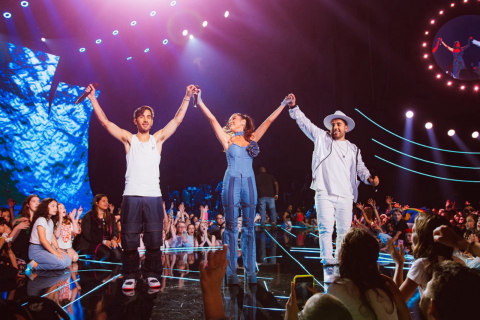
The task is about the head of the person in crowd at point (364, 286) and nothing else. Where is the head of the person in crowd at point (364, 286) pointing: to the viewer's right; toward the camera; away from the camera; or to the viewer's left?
away from the camera

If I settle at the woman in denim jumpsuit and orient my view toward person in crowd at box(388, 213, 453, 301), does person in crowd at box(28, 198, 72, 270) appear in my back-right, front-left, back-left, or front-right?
back-right

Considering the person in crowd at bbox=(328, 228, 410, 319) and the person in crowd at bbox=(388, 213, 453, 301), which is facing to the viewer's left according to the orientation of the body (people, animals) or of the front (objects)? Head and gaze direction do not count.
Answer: the person in crowd at bbox=(388, 213, 453, 301)

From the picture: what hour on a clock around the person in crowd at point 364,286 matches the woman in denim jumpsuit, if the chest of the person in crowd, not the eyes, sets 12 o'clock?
The woman in denim jumpsuit is roughly at 11 o'clock from the person in crowd.

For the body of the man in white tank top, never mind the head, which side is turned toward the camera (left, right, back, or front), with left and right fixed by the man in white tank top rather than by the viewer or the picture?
front

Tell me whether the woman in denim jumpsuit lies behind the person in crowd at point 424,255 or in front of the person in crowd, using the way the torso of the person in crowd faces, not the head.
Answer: in front

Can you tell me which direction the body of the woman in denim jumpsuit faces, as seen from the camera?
toward the camera

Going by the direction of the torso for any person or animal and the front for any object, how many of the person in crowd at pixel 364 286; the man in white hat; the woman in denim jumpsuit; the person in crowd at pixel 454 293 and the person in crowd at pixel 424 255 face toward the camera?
2

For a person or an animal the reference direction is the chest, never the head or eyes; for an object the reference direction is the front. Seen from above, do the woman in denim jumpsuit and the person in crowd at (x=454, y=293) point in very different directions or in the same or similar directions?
very different directions

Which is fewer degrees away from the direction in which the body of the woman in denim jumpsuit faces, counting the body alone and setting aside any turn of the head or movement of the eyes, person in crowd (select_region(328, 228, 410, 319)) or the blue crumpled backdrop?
the person in crowd

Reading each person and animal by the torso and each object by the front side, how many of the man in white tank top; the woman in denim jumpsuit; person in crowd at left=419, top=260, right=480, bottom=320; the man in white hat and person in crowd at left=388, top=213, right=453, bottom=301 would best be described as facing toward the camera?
3

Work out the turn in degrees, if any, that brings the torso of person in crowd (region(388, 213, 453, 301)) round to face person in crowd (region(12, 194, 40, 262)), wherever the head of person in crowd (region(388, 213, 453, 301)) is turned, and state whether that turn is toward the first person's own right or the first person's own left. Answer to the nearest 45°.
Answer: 0° — they already face them

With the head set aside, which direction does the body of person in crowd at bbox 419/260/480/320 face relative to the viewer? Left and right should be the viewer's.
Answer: facing away from the viewer and to the left of the viewer

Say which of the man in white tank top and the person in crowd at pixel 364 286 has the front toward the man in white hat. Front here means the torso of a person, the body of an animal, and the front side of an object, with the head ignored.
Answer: the person in crowd

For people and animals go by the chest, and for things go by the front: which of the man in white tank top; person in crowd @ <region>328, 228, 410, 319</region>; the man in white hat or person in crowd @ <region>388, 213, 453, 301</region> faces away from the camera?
person in crowd @ <region>328, 228, 410, 319</region>

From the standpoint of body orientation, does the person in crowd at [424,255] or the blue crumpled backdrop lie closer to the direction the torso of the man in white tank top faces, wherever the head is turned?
the person in crowd
